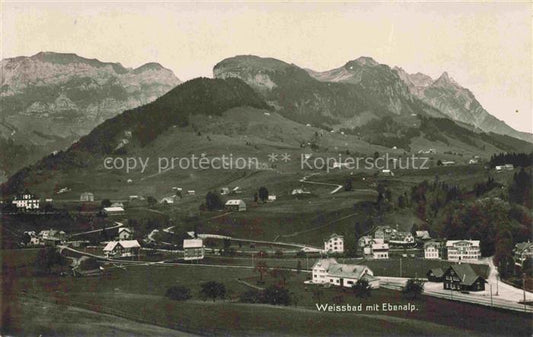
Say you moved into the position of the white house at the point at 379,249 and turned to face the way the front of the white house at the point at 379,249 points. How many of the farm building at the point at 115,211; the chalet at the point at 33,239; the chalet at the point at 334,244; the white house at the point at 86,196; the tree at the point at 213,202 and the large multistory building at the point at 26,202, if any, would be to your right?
6

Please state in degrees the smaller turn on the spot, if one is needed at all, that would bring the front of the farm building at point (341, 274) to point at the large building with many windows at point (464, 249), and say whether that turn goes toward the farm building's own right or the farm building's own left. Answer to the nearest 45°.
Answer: approximately 180°

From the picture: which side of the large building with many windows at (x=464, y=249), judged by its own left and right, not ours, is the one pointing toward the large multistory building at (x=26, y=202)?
right

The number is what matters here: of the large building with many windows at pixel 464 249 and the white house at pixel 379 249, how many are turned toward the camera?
2

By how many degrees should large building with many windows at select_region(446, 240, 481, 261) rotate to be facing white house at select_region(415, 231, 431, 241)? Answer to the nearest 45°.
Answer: approximately 90° to its right

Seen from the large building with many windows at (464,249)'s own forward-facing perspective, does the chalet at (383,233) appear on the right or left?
on its right

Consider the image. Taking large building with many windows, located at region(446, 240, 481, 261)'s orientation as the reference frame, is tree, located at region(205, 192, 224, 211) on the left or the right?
on its right

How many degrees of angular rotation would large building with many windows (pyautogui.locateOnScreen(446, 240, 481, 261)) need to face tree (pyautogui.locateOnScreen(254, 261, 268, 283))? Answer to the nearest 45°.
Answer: approximately 45° to its right

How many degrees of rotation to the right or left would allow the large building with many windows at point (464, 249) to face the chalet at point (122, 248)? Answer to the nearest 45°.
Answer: approximately 90° to its right

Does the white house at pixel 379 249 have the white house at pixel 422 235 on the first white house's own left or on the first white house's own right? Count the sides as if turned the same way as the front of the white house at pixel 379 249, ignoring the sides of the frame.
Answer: on the first white house's own left

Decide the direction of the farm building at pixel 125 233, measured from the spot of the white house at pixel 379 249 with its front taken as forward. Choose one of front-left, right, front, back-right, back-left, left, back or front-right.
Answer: right
